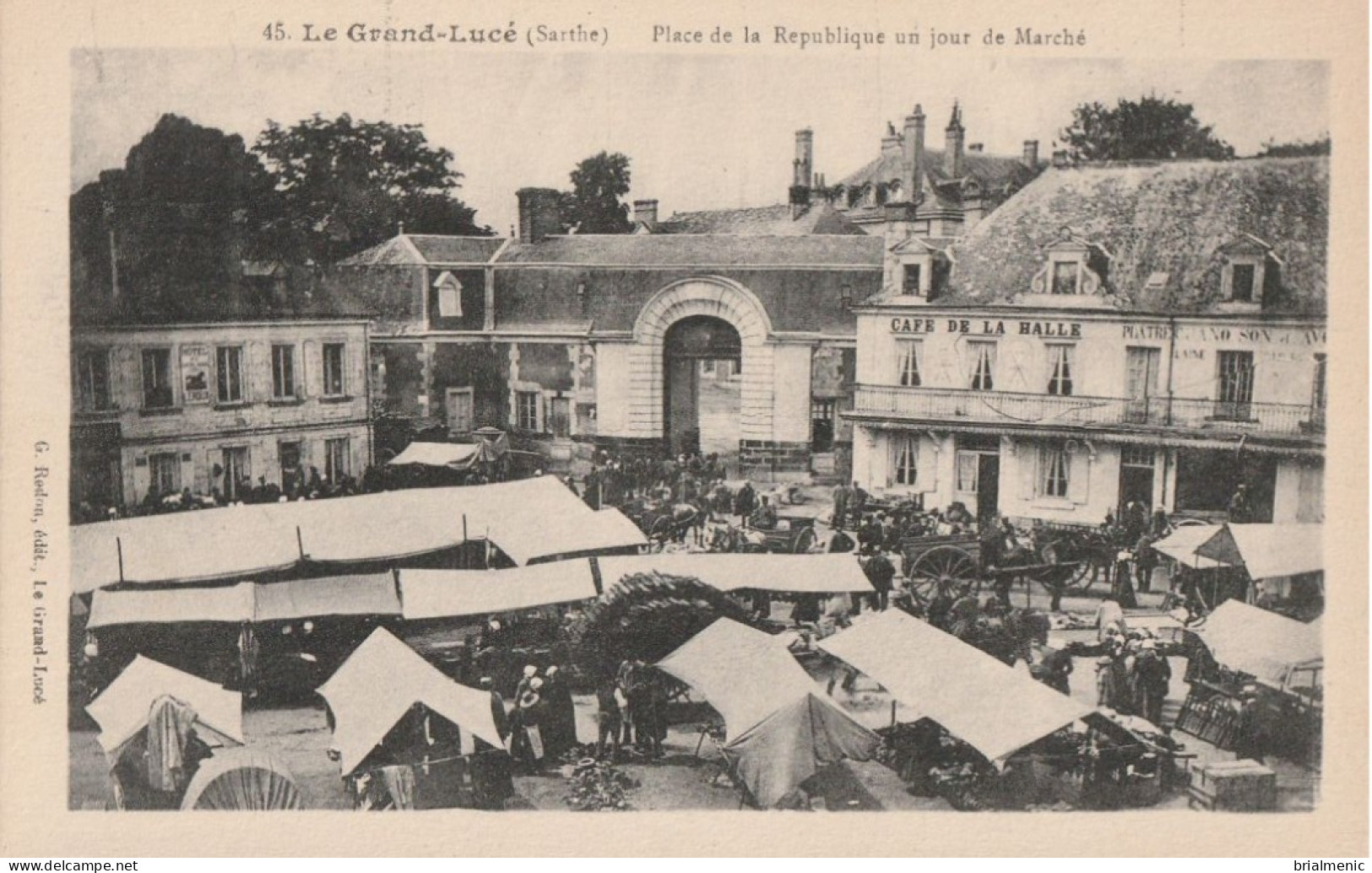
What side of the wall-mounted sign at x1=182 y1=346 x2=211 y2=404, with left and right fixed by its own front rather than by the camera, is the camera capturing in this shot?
front
